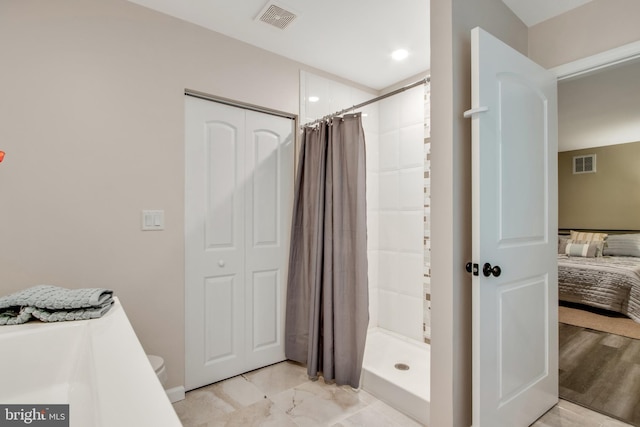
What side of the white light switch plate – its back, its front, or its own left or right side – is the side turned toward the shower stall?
left

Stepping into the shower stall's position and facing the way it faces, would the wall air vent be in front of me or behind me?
behind

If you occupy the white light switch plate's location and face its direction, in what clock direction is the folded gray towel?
The folded gray towel is roughly at 1 o'clock from the white light switch plate.

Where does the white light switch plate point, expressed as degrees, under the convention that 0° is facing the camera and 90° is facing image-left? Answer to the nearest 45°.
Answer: approximately 0°

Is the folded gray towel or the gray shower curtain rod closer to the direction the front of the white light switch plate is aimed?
the folded gray towel

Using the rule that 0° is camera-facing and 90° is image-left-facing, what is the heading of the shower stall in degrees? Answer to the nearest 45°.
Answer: approximately 45°

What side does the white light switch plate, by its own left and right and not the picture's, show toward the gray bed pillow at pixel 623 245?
left
